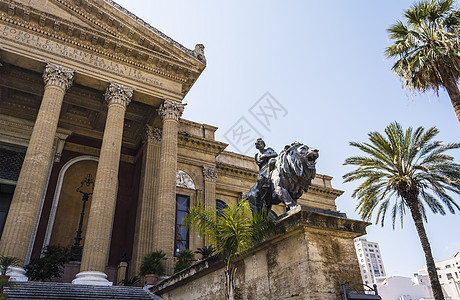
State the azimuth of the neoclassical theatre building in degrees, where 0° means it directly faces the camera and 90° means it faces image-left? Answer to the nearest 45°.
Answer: approximately 315°

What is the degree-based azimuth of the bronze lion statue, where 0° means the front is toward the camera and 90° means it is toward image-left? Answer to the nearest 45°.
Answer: approximately 315°

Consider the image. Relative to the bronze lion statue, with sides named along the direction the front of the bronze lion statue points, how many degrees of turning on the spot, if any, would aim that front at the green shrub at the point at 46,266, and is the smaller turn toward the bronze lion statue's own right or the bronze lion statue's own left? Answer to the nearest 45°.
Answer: approximately 180°

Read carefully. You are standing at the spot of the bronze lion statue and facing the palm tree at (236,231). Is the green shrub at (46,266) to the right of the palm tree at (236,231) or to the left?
right

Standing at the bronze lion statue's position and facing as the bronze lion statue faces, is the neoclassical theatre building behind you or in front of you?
behind

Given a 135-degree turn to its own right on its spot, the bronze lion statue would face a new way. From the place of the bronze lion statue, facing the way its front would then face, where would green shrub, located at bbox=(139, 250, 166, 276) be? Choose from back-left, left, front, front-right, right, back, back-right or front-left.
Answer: front-right
